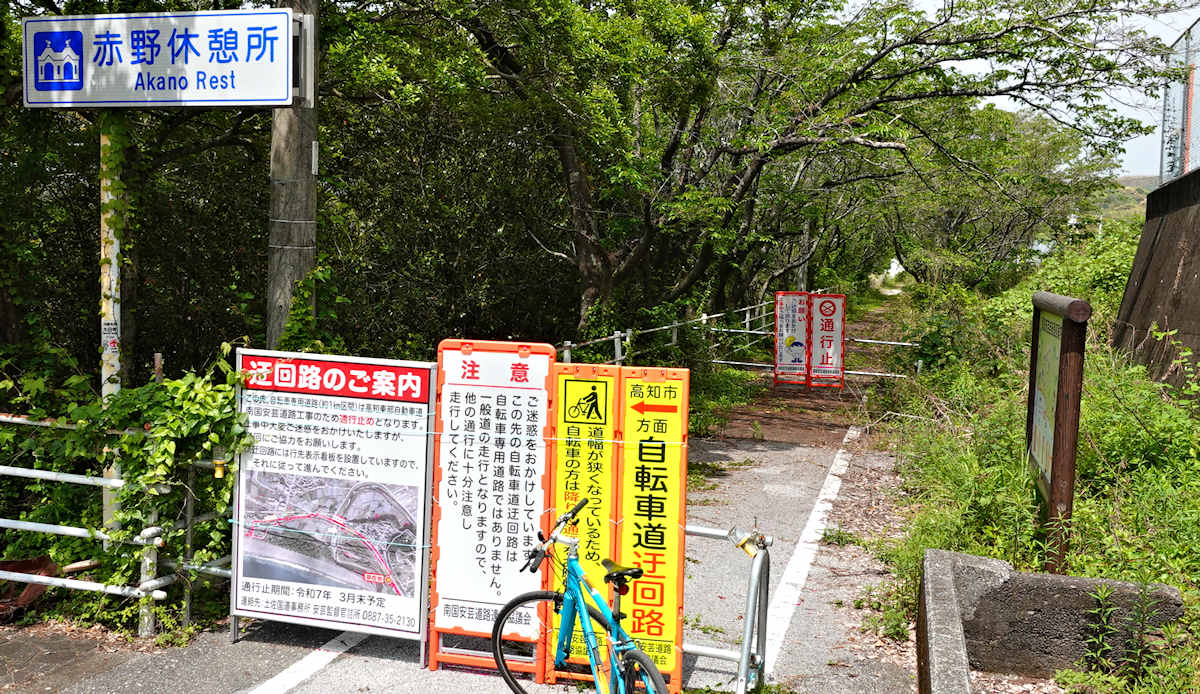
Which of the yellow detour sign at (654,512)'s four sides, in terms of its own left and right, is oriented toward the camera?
front

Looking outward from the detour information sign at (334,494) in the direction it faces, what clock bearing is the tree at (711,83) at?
The tree is roughly at 7 o'clock from the detour information sign.

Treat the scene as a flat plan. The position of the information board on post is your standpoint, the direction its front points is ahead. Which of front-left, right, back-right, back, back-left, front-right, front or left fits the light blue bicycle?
front-left

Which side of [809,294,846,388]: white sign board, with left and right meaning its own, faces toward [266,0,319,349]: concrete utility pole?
front

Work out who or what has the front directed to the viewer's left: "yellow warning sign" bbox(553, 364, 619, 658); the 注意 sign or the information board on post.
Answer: the information board on post

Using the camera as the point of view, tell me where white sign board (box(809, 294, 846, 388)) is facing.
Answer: facing the viewer

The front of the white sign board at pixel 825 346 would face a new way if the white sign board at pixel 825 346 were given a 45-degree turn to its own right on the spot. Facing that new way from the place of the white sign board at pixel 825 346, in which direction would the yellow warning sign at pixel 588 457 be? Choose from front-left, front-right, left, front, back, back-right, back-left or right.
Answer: front-left

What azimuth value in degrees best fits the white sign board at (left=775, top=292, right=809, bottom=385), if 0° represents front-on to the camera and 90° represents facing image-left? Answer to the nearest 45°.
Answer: approximately 0°

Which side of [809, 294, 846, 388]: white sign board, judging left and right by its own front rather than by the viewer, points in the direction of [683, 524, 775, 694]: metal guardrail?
front

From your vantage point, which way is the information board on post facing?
to the viewer's left

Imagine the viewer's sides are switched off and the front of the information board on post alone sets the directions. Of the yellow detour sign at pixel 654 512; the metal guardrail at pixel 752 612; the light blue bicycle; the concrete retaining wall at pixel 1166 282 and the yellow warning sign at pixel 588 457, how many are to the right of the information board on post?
1

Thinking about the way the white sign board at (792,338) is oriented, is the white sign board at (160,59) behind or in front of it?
in front

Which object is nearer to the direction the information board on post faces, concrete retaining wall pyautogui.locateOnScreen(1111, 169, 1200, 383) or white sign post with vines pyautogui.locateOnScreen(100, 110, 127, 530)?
the white sign post with vines

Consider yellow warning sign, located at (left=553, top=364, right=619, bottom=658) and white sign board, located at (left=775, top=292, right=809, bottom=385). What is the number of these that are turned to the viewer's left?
0
